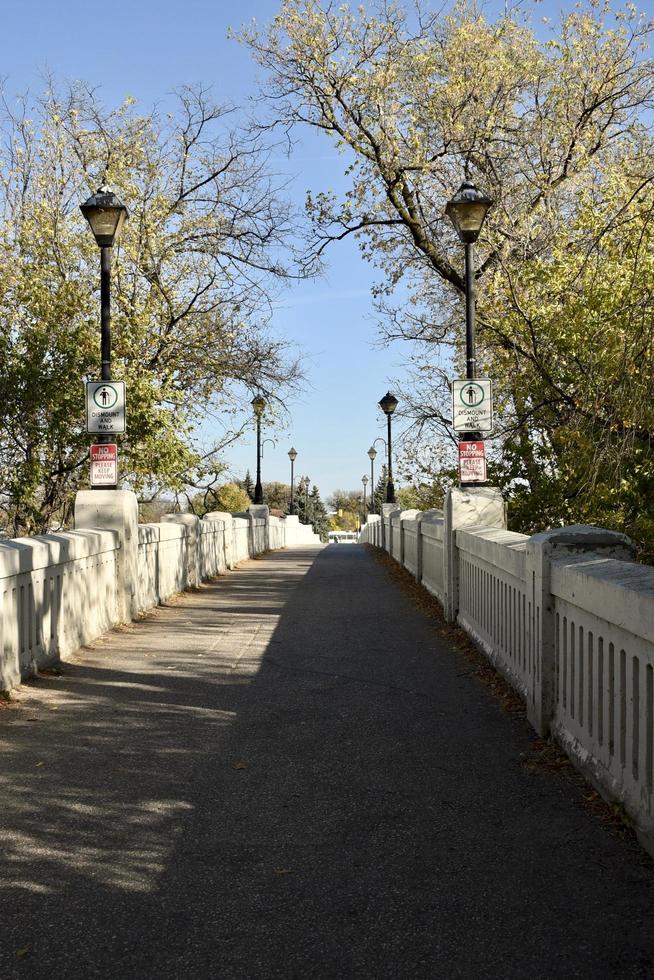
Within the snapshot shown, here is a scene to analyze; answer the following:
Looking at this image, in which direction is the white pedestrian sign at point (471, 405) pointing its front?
toward the camera

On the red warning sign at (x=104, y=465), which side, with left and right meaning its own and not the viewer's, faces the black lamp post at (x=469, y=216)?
left

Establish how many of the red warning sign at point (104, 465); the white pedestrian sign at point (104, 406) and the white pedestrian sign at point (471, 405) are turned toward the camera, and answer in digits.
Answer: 3

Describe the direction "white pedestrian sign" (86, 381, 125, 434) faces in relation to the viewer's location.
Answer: facing the viewer

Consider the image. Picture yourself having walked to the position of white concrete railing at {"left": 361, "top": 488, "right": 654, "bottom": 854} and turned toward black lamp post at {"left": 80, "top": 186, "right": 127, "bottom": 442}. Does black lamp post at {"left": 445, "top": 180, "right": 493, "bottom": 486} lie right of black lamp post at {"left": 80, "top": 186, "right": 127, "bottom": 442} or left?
right

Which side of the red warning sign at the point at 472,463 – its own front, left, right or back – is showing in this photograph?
front

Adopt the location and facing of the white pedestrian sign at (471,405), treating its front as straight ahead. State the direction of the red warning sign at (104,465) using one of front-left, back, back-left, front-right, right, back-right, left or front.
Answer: right

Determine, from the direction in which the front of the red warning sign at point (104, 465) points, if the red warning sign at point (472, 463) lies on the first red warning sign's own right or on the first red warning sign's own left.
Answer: on the first red warning sign's own left

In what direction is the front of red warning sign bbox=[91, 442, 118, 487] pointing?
toward the camera
